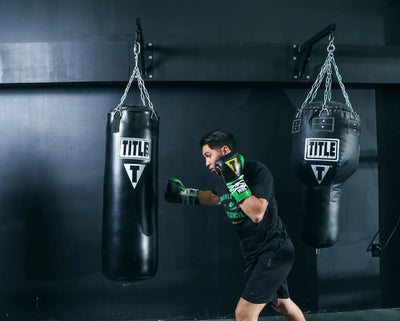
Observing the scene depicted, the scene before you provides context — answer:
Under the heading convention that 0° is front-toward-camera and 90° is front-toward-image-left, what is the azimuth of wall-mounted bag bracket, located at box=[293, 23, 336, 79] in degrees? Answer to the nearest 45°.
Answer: approximately 315°

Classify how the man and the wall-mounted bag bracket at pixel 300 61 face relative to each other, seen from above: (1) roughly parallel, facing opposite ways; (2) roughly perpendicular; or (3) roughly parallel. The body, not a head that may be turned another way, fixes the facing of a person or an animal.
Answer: roughly perpendicular

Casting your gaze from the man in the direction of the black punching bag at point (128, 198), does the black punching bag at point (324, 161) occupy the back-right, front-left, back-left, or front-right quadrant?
back-right

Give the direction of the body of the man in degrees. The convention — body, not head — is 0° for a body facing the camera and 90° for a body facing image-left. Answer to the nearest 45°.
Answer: approximately 45°

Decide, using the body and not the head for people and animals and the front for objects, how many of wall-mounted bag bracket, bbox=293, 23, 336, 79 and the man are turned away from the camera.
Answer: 0

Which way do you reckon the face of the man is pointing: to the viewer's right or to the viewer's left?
to the viewer's left
